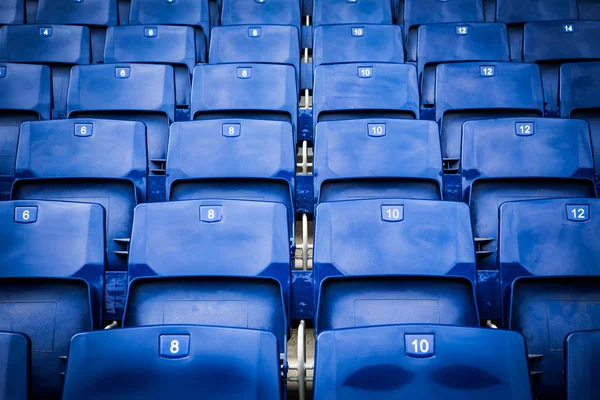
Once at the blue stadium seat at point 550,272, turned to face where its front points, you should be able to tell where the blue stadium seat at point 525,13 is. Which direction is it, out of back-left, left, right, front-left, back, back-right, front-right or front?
back

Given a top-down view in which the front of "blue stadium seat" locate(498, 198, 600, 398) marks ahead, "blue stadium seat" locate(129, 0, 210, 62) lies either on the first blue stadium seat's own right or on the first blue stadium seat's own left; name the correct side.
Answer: on the first blue stadium seat's own right

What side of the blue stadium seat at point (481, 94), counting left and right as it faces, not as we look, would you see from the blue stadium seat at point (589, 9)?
back

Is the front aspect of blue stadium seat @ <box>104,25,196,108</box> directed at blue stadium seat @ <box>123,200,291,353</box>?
yes

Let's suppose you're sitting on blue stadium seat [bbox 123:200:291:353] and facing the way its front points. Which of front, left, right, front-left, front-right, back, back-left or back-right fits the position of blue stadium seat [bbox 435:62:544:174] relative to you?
back-left

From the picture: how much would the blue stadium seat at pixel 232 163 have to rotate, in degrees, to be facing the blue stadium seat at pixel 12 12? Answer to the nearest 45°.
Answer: approximately 135° to its right

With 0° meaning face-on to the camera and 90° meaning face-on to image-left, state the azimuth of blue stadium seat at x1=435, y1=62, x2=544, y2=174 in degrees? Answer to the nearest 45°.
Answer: approximately 0°

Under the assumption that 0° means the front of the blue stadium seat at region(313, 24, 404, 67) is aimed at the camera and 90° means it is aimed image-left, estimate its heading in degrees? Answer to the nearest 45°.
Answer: approximately 0°
